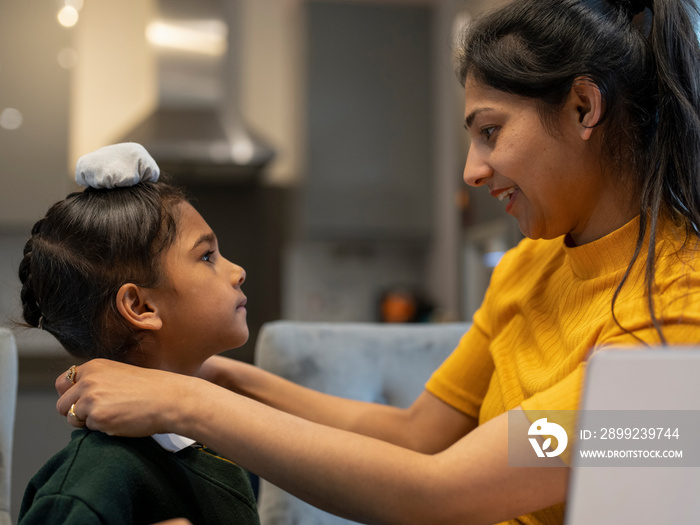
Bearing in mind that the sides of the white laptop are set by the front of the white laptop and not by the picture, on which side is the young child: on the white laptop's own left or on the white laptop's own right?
on the white laptop's own left

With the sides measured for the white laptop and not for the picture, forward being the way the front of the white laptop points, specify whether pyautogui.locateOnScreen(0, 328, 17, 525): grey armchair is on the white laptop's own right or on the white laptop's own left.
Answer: on the white laptop's own left

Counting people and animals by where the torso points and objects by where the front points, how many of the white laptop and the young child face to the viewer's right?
1

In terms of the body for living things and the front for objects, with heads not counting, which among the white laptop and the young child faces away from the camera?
the white laptop

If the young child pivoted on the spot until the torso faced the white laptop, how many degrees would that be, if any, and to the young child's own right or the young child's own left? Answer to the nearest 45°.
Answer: approximately 45° to the young child's own right

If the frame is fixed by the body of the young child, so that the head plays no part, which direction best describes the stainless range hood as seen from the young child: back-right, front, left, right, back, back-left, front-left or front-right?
left

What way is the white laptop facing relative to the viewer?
away from the camera

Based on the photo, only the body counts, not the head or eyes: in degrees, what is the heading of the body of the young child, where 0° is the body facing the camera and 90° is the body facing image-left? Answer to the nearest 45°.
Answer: approximately 270°

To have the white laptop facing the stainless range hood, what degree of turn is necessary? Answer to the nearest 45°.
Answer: approximately 45° to its left

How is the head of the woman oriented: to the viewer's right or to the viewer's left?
to the viewer's left
